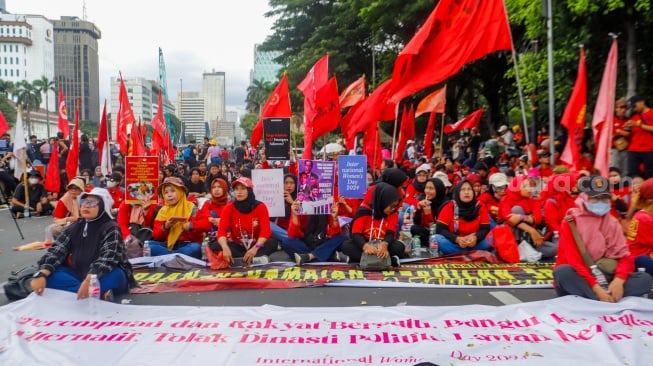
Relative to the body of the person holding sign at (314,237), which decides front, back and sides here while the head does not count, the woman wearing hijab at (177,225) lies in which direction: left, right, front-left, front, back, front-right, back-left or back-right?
right

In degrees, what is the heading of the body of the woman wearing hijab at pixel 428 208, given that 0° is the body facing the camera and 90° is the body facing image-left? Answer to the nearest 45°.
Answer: approximately 45°

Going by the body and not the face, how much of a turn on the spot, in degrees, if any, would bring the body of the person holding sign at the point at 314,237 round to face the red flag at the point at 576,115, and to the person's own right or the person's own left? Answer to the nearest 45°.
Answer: approximately 90° to the person's own left

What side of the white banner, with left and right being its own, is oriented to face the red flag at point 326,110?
back

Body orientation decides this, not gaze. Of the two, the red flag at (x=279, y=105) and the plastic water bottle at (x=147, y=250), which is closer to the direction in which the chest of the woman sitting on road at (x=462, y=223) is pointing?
the plastic water bottle

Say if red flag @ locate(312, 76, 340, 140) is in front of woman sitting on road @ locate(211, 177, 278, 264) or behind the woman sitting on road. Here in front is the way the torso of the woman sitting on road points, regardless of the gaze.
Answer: behind
